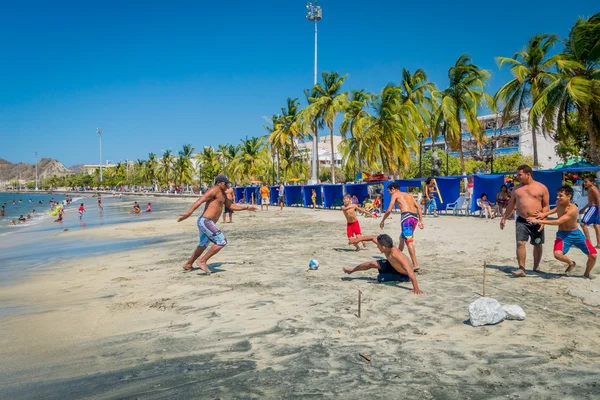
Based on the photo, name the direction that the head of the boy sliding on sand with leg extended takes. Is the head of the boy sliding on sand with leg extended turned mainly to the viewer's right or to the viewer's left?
to the viewer's left

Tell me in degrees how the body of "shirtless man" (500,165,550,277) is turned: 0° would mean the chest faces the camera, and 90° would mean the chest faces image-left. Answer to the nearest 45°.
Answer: approximately 45°

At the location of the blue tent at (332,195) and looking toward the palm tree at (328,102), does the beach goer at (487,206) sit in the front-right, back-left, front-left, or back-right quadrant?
back-right

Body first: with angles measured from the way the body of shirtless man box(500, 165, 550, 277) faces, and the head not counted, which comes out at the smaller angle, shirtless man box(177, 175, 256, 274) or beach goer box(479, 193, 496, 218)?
the shirtless man

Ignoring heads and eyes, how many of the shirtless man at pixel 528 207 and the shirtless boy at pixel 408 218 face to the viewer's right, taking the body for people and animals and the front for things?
0

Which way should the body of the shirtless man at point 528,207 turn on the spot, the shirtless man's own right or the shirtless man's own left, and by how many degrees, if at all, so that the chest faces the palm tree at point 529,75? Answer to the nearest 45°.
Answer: approximately 135° to the shirtless man's own right

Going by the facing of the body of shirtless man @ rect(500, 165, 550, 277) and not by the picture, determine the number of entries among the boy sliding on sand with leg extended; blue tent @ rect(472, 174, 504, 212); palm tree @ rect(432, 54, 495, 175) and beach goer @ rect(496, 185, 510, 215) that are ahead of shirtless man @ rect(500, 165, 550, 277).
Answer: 1

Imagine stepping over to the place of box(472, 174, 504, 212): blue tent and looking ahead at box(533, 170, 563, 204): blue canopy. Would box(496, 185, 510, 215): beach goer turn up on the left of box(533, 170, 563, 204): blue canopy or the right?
right

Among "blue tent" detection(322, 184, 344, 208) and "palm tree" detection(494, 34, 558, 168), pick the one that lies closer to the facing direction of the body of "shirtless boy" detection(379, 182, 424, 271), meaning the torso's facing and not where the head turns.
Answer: the blue tent

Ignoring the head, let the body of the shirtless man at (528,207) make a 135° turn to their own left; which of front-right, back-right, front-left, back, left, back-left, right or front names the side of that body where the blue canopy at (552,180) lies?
left
